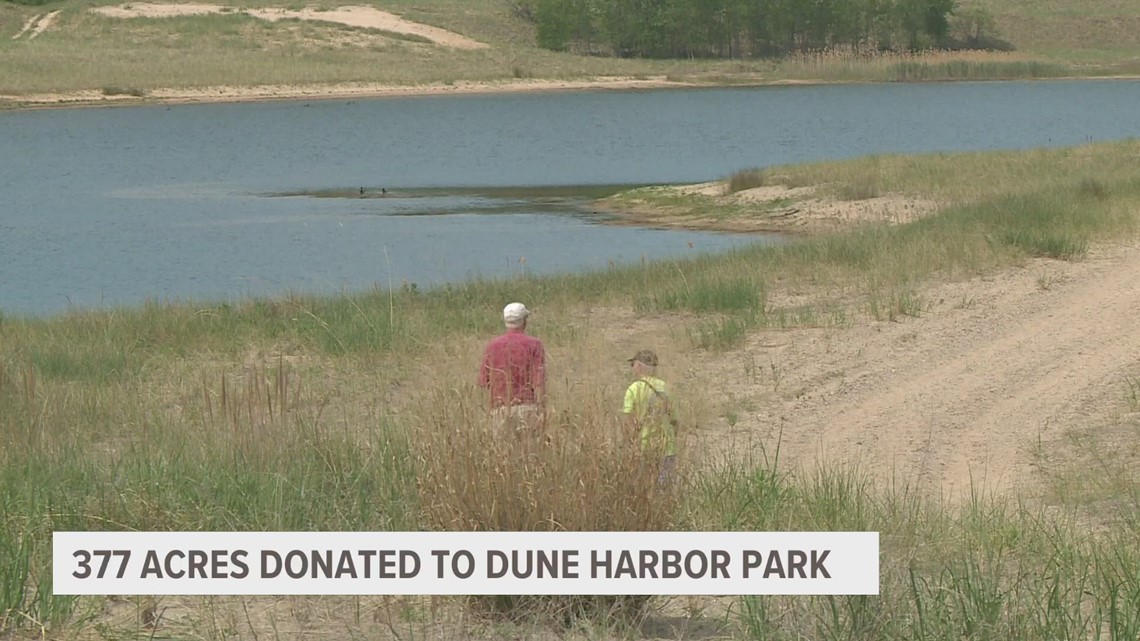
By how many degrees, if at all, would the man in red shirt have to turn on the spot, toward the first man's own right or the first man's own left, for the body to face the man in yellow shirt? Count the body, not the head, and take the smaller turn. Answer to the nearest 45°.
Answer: approximately 135° to the first man's own right

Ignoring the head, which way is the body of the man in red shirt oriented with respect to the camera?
away from the camera

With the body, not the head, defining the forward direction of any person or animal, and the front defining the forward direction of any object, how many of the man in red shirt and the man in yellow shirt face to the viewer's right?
0

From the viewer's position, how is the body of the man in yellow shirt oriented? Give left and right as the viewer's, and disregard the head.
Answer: facing away from the viewer and to the left of the viewer
